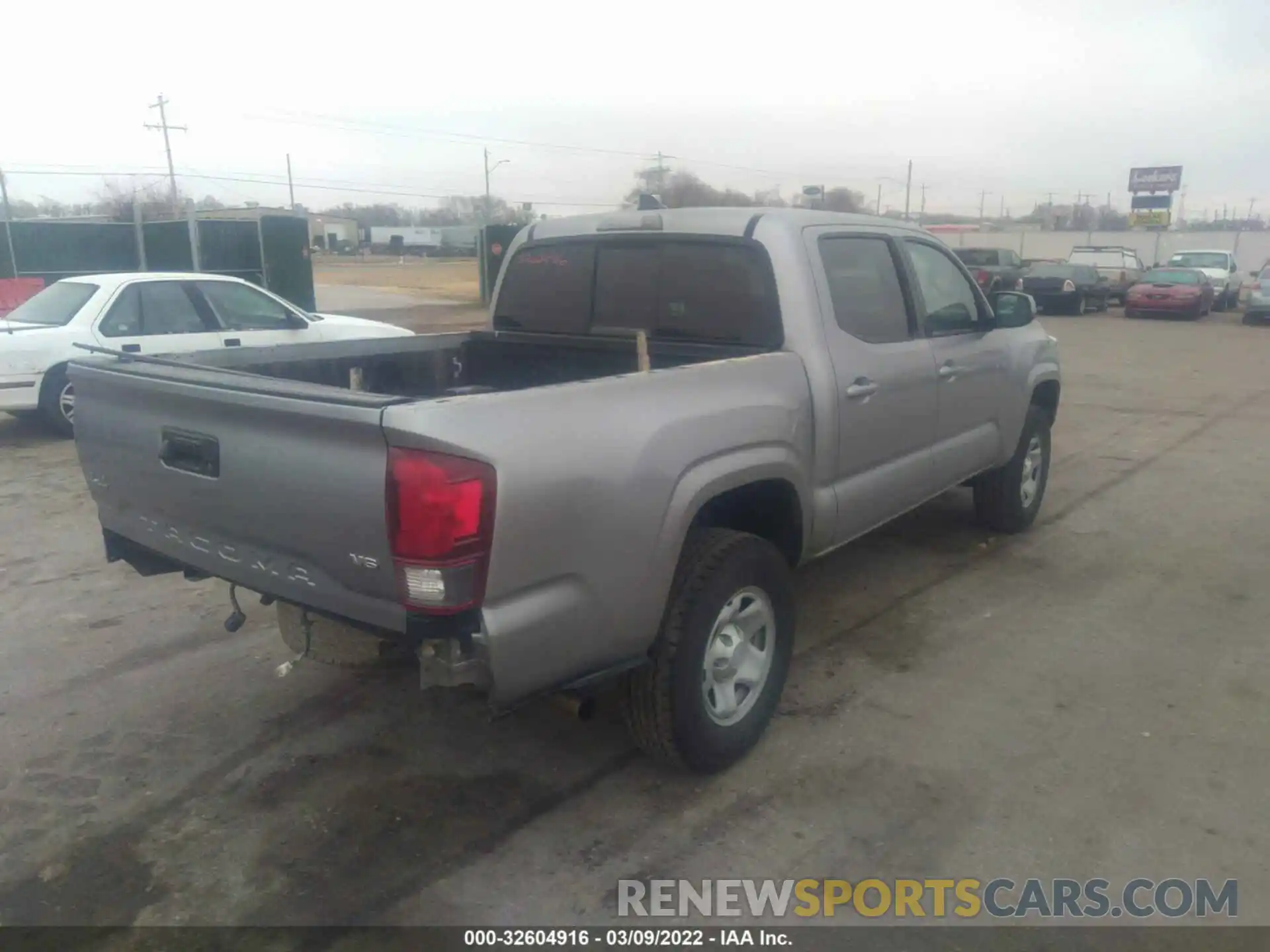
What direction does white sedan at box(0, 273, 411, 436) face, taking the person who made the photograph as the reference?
facing away from the viewer and to the right of the viewer

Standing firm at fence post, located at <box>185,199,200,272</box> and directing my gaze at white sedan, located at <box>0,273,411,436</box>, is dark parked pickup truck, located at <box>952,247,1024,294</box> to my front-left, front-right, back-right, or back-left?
back-left

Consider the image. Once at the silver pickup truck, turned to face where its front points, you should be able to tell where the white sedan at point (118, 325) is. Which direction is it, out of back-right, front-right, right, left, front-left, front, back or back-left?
left

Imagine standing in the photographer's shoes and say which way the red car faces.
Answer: facing the viewer and to the left of the viewer

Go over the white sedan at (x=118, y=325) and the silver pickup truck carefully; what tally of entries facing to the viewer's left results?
0

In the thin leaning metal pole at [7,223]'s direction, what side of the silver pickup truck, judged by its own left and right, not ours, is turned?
left

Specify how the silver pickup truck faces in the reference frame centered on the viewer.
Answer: facing away from the viewer and to the right of the viewer

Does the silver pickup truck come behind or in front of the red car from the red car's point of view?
in front

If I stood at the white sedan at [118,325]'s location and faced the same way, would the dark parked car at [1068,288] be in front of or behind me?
in front

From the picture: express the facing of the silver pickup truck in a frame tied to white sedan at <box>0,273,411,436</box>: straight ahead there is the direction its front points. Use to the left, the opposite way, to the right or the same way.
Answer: the same way

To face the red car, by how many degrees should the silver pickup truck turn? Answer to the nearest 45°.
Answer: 0° — it already faces it
